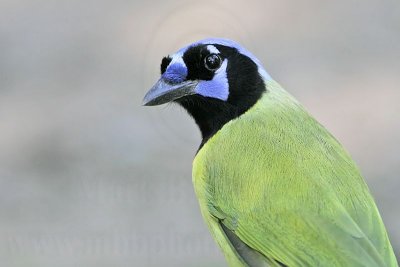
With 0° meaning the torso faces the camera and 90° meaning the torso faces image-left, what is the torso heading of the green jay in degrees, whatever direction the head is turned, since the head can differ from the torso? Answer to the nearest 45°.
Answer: approximately 90°
